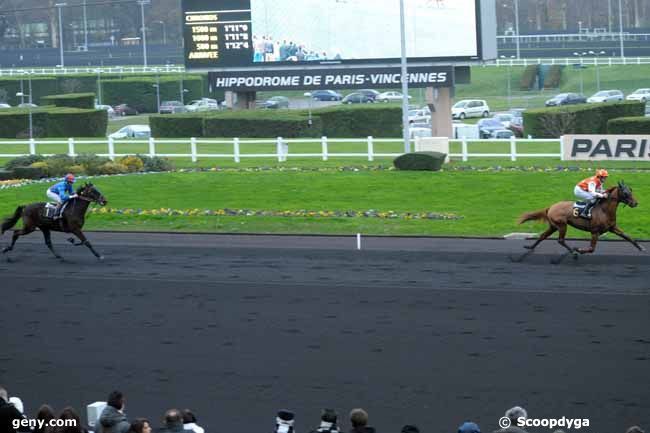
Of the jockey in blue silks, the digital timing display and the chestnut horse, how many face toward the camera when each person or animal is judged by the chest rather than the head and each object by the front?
1

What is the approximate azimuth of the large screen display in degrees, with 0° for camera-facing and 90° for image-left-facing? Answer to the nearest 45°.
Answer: approximately 0°

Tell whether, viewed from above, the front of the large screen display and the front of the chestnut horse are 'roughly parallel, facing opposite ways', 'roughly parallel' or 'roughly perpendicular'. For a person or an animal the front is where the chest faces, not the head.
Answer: roughly perpendicular

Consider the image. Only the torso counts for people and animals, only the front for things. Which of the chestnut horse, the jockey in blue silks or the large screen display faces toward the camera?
the large screen display

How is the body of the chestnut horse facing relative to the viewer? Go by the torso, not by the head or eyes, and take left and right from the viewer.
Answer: facing to the right of the viewer

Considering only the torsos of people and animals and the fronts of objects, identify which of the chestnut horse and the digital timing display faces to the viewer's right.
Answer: the chestnut horse

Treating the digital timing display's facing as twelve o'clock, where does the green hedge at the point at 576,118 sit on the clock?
The green hedge is roughly at 9 o'clock from the digital timing display.

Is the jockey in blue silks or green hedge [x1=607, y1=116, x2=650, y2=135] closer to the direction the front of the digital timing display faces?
the jockey in blue silks

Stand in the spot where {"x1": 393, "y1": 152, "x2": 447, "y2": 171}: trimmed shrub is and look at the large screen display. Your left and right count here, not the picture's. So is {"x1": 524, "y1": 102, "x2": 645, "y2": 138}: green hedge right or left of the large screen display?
right

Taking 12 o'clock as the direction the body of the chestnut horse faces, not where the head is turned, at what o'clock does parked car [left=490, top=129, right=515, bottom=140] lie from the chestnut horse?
The parked car is roughly at 9 o'clock from the chestnut horse.

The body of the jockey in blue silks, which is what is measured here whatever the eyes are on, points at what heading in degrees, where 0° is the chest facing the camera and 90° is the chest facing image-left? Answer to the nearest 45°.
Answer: approximately 270°
